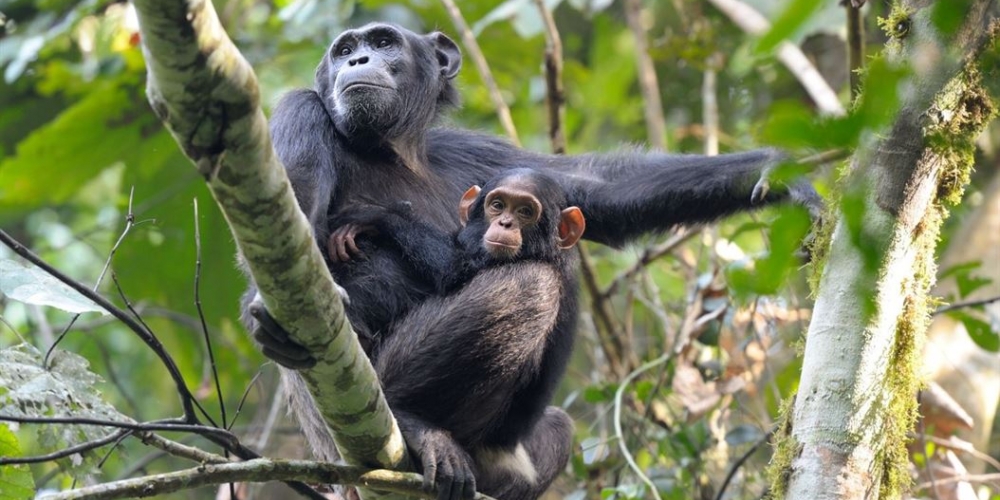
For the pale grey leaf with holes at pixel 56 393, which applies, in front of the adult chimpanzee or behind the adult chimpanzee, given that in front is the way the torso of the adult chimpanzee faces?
in front

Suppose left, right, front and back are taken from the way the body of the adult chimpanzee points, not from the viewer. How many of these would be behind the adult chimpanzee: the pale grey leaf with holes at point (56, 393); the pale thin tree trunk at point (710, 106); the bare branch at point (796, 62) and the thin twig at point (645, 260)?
3

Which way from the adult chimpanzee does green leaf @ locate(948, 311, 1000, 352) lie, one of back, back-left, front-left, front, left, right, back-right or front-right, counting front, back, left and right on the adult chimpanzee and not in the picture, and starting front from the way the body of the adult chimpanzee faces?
back-left

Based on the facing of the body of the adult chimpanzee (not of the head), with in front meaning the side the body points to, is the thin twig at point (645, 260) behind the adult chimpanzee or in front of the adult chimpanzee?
behind

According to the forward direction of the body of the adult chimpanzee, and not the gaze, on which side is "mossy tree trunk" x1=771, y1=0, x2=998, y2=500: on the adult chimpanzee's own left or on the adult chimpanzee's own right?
on the adult chimpanzee's own left

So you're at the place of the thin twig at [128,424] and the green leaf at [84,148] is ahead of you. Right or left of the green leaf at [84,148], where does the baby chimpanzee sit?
right

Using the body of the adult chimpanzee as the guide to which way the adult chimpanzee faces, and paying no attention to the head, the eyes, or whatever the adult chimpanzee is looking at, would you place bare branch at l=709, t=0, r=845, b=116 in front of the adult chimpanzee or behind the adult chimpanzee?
behind

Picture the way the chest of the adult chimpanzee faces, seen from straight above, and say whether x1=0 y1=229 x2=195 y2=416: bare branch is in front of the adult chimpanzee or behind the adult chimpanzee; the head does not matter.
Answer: in front
